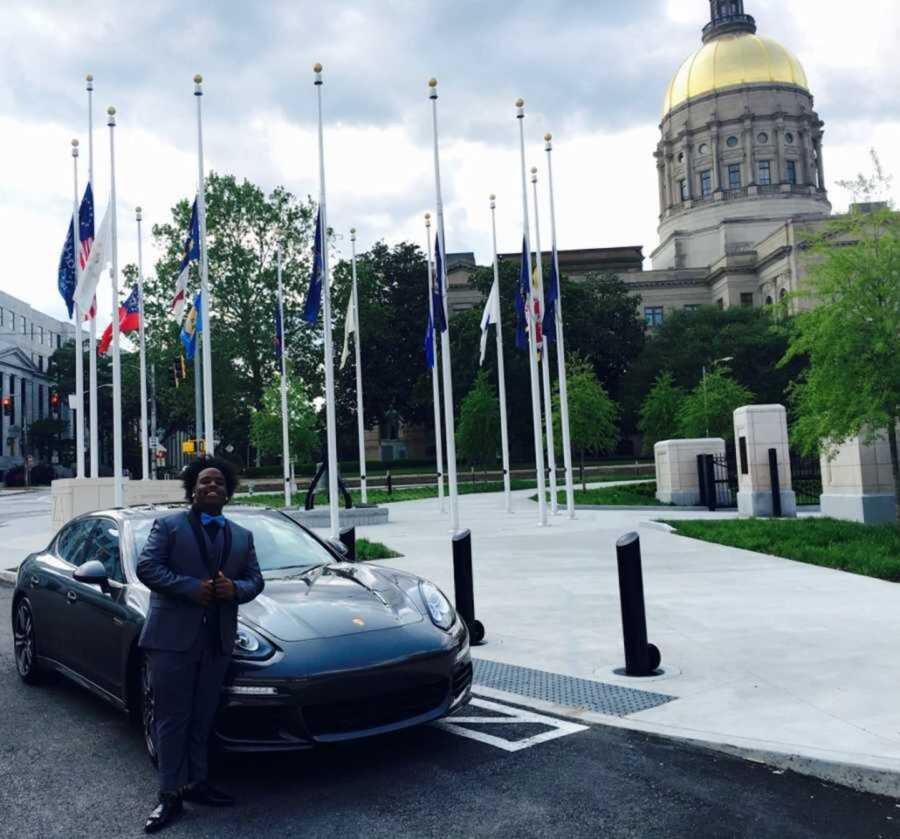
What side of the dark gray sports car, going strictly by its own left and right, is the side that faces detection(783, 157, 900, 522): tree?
left

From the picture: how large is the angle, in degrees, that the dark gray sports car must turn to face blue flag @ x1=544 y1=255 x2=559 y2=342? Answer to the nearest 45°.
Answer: approximately 90° to its left

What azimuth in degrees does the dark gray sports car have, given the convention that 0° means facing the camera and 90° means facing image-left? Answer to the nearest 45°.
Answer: approximately 315°

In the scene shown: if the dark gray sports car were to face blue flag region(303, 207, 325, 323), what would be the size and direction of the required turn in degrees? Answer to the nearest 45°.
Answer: approximately 135° to its left

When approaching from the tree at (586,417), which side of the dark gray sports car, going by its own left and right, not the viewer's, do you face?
left

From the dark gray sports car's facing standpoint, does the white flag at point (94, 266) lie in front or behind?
behind

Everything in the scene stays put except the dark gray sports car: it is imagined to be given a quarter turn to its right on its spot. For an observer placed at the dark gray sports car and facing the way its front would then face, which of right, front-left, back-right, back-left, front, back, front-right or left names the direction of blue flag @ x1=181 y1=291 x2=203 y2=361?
back-right

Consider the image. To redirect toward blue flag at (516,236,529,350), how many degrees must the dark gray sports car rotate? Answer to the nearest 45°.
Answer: approximately 90° to its left

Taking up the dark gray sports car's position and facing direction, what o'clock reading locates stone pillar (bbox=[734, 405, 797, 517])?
The stone pillar is roughly at 9 o'clock from the dark gray sports car.

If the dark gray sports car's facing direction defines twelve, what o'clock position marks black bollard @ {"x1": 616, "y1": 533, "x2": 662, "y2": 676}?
The black bollard is roughly at 10 o'clock from the dark gray sports car.
